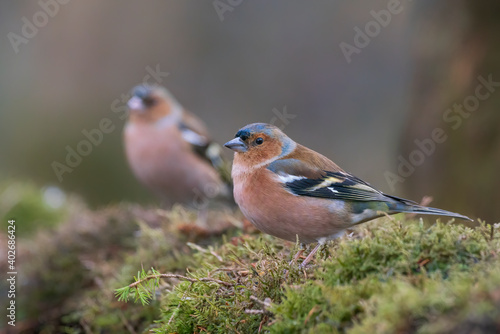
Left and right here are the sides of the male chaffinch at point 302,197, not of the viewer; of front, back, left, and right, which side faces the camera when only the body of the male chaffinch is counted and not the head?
left

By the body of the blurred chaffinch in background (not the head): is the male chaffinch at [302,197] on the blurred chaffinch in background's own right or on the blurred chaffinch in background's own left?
on the blurred chaffinch in background's own left

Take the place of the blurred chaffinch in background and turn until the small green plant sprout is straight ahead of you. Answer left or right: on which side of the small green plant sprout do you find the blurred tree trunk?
left

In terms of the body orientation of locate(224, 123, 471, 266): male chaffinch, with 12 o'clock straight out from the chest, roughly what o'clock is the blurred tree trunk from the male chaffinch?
The blurred tree trunk is roughly at 4 o'clock from the male chaffinch.

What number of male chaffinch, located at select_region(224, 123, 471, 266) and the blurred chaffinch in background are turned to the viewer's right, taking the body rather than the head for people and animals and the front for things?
0

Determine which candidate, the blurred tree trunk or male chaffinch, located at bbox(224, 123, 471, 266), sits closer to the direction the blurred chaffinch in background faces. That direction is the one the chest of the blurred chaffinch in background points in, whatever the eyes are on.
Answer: the male chaffinch

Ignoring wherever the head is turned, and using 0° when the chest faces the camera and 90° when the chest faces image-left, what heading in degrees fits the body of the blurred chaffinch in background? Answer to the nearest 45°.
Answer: approximately 45°

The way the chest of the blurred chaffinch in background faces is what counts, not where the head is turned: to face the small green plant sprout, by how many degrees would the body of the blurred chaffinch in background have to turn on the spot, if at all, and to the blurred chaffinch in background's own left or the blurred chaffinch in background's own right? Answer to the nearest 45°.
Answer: approximately 45° to the blurred chaffinch in background's own left

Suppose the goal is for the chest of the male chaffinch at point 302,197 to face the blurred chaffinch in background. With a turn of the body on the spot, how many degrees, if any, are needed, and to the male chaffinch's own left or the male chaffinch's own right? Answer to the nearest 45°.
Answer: approximately 45° to the male chaffinch's own right
